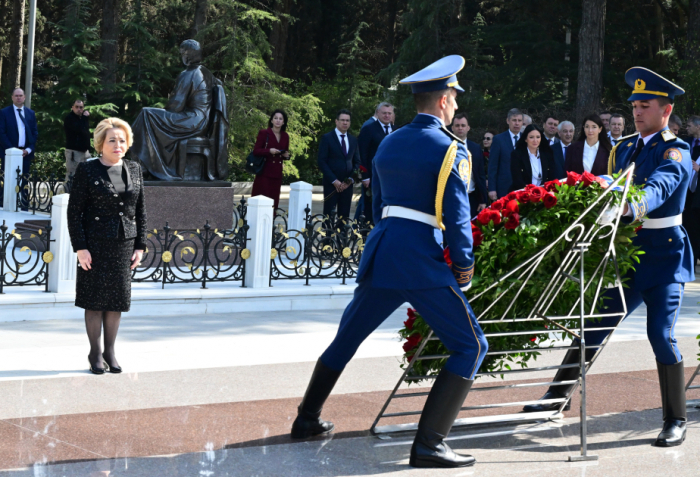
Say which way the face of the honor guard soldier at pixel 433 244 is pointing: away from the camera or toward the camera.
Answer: away from the camera

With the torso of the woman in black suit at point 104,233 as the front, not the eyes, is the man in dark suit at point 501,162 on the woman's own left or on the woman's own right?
on the woman's own left

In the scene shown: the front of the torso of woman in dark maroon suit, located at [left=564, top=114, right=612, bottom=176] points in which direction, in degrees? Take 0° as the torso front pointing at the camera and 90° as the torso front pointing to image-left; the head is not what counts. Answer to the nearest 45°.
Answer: approximately 0°
